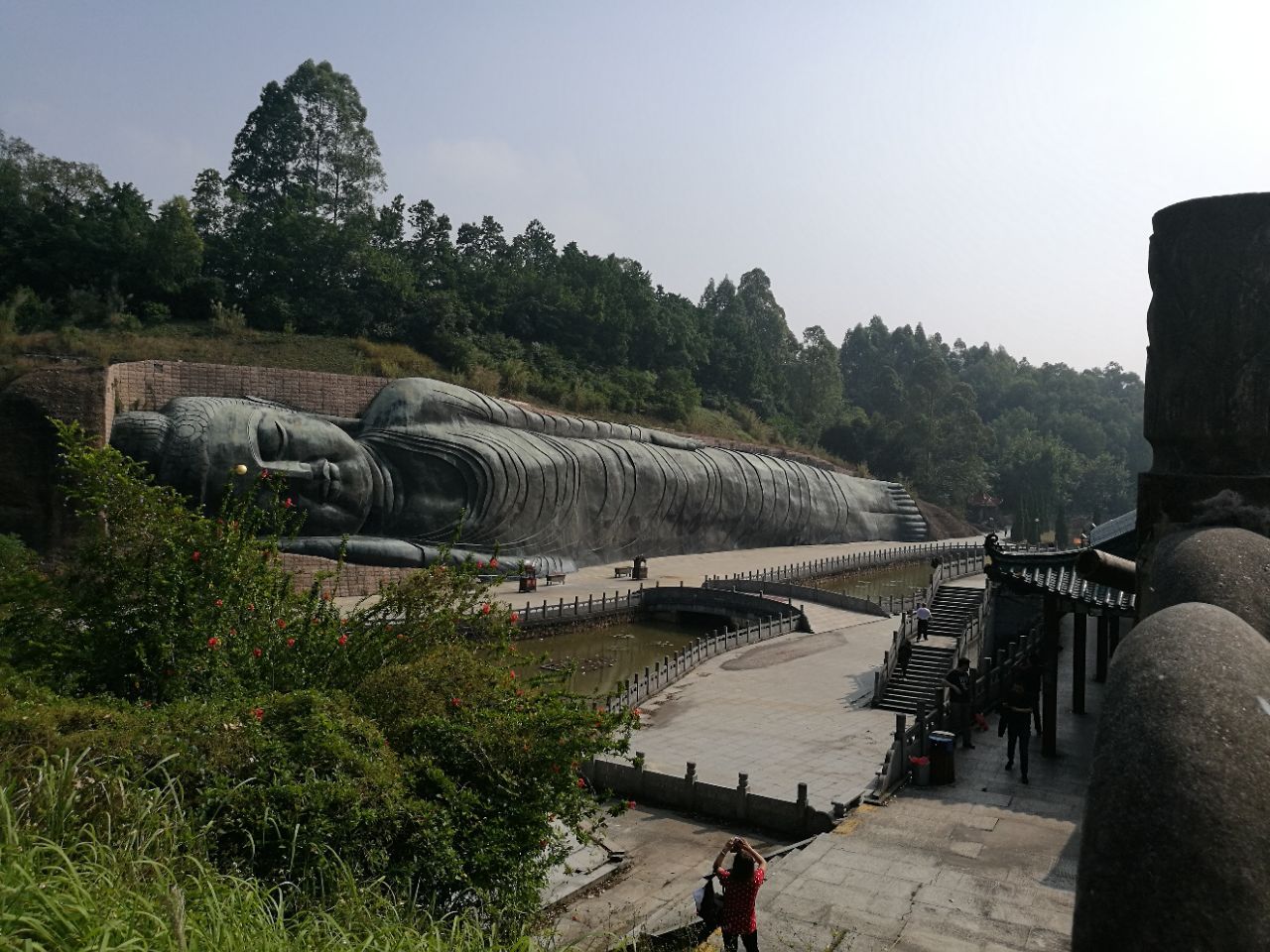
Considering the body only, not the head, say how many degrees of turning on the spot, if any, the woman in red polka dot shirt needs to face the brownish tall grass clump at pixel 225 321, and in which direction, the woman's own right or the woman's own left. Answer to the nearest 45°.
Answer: approximately 45° to the woman's own left

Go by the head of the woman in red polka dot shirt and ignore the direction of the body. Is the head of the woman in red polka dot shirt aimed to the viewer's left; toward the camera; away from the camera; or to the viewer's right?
away from the camera

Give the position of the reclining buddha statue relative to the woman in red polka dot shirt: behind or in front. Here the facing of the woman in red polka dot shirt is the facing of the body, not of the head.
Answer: in front

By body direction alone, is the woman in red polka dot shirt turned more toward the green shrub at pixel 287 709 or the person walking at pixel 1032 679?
the person walking

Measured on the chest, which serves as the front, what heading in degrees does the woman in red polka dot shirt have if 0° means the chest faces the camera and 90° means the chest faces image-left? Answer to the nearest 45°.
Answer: approximately 180°

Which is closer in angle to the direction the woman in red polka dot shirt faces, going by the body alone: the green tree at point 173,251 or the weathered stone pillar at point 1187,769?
the green tree

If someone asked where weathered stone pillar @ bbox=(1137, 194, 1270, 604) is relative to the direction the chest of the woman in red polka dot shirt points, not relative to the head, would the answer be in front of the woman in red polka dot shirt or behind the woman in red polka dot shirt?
behind

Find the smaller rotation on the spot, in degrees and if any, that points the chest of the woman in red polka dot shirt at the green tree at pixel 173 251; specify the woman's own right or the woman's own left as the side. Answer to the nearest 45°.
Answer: approximately 45° to the woman's own left

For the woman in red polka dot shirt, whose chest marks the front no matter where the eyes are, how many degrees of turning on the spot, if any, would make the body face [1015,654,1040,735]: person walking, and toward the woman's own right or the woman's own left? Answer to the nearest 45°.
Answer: approximately 45° to the woman's own right

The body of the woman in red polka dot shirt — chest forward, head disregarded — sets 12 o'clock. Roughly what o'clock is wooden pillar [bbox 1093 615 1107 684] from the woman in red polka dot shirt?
The wooden pillar is roughly at 1 o'clock from the woman in red polka dot shirt.

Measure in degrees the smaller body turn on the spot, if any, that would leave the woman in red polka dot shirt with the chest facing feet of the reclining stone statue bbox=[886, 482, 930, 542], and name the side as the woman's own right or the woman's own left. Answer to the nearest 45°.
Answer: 0° — they already face it

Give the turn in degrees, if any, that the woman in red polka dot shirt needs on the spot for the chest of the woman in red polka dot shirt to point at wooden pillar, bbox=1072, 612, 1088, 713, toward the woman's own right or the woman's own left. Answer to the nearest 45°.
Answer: approximately 45° to the woman's own right

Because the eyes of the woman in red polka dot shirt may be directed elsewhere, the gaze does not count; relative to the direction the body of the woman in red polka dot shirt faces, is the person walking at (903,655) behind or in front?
in front

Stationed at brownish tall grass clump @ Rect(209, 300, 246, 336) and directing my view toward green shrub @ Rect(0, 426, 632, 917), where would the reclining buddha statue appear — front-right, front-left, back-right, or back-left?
front-left
